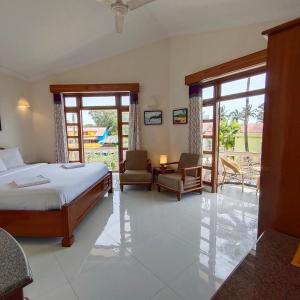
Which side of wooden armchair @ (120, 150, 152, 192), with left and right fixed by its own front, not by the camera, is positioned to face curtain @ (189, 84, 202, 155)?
left

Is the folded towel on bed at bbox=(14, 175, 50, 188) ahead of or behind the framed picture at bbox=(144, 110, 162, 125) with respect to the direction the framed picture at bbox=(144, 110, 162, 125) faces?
ahead

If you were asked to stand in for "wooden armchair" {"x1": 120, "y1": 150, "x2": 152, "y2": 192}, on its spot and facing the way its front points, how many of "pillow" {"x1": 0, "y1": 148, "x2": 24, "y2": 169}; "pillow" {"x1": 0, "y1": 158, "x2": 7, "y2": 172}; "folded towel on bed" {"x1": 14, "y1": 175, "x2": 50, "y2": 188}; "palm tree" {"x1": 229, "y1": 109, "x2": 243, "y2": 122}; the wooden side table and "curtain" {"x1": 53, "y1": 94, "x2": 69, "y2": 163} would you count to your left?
2

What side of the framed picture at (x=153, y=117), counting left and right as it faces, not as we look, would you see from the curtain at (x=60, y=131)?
right

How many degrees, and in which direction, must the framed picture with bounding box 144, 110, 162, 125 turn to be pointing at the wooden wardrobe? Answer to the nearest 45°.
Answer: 0° — it already faces it

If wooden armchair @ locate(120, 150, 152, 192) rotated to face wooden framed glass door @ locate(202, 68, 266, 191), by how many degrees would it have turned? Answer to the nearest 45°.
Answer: approximately 90° to its left

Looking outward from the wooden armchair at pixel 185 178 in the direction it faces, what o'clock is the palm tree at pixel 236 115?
The palm tree is roughly at 6 o'clock from the wooden armchair.

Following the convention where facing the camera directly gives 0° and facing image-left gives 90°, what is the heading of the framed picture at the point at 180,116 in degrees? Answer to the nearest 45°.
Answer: approximately 45°

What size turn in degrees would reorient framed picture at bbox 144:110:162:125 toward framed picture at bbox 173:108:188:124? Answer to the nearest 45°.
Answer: approximately 45° to its left

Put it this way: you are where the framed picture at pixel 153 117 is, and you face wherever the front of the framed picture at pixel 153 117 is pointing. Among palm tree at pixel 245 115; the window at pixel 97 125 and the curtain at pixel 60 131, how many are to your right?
2

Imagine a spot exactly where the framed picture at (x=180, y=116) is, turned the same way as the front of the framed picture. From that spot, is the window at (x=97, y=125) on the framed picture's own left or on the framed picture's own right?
on the framed picture's own right

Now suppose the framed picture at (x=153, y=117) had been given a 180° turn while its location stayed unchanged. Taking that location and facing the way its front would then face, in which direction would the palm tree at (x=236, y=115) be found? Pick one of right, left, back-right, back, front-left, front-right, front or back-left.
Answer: right

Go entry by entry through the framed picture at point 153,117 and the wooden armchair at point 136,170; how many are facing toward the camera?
2
